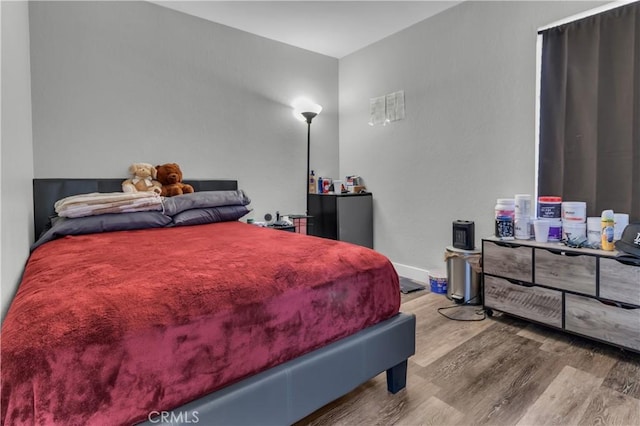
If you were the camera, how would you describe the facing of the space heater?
facing the viewer and to the left of the viewer

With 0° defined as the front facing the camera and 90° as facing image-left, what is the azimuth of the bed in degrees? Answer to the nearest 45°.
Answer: approximately 315°

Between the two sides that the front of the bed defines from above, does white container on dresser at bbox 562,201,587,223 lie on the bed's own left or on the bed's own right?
on the bed's own left

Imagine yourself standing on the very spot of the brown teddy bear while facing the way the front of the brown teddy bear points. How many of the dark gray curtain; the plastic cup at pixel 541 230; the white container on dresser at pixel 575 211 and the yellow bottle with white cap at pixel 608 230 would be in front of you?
4

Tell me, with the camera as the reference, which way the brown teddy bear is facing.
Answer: facing the viewer and to the right of the viewer

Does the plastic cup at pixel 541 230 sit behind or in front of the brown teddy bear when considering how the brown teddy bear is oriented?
in front

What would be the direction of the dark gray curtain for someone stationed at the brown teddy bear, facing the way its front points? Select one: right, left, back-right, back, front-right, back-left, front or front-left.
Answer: front

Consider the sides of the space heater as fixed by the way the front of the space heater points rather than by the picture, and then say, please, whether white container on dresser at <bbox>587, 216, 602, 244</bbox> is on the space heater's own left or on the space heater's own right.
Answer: on the space heater's own left

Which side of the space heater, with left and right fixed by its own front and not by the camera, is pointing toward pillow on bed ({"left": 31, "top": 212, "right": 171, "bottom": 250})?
front

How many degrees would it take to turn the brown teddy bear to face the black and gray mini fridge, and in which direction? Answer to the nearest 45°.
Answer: approximately 45° to its left

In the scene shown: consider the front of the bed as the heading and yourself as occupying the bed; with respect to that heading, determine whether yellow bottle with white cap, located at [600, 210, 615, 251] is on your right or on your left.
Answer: on your left

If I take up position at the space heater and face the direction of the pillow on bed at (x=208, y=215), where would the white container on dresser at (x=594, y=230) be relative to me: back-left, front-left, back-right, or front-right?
back-left

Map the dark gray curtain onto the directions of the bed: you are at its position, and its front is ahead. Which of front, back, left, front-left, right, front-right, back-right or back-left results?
front-left
